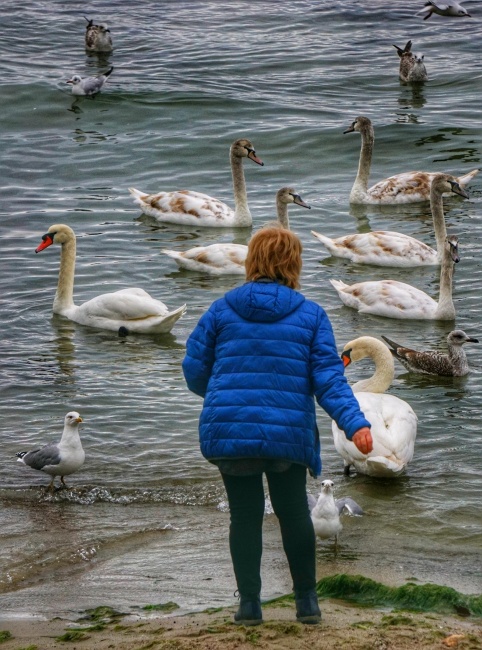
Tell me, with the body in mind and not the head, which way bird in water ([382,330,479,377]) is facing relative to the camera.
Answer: to the viewer's right

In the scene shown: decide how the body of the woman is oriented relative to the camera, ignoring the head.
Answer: away from the camera

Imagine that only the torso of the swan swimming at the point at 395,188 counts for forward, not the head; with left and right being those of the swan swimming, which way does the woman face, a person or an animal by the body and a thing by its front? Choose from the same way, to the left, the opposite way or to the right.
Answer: to the right

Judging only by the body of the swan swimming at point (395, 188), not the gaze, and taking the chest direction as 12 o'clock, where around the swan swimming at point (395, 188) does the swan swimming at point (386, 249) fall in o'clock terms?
the swan swimming at point (386, 249) is roughly at 9 o'clock from the swan swimming at point (395, 188).

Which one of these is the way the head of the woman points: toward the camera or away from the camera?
away from the camera

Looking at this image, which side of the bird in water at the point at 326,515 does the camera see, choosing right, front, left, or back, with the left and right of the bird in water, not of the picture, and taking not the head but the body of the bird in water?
front

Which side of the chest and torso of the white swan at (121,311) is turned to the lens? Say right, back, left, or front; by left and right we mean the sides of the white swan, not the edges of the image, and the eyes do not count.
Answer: left

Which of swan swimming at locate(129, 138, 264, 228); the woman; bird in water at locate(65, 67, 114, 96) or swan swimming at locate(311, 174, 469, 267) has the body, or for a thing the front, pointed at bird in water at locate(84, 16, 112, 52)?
the woman

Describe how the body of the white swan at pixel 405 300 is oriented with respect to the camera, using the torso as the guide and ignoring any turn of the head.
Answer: to the viewer's right

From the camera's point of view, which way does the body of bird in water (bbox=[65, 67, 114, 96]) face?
to the viewer's left

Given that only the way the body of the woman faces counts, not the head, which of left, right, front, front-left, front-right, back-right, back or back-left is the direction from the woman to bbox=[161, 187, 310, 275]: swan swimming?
front

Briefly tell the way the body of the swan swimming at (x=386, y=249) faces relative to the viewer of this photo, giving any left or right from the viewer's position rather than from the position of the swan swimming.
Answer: facing to the right of the viewer

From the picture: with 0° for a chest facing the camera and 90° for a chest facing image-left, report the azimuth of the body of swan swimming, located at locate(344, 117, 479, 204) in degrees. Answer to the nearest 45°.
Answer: approximately 90°

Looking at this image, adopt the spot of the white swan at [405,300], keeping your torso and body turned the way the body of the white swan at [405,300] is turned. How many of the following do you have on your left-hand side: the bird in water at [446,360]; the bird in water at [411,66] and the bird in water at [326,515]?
1

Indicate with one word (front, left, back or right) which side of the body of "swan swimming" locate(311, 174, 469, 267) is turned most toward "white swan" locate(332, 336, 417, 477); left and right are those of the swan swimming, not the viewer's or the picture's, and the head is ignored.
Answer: right

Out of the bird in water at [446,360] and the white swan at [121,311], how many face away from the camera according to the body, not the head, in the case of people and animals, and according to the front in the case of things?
0

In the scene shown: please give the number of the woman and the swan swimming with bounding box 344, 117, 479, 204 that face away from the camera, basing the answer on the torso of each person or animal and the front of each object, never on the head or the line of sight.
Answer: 1

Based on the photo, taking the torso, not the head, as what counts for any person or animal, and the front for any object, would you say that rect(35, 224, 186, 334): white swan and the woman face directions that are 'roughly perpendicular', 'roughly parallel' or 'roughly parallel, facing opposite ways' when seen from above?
roughly perpendicular
